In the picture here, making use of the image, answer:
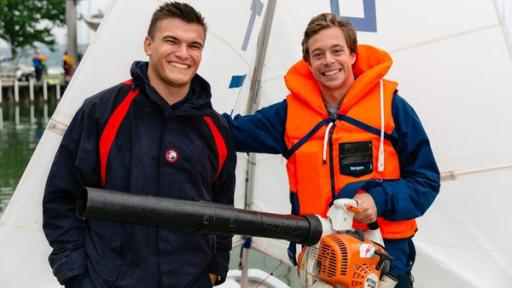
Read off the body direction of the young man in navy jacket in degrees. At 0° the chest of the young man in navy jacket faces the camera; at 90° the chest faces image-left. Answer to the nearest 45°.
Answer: approximately 315°

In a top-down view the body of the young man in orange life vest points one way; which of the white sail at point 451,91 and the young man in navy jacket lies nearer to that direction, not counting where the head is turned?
the young man in navy jacket

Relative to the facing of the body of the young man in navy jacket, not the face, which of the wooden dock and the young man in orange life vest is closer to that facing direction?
the young man in orange life vest

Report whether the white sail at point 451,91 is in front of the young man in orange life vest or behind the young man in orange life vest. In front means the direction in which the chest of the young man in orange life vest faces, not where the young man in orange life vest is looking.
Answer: behind

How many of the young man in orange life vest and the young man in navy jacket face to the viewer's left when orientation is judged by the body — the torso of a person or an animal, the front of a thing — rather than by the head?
0

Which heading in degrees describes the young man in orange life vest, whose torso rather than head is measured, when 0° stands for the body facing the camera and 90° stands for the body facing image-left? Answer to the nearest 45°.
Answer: approximately 0°

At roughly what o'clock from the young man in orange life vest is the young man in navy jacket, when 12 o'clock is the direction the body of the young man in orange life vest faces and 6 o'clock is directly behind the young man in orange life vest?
The young man in navy jacket is roughly at 2 o'clock from the young man in orange life vest.
